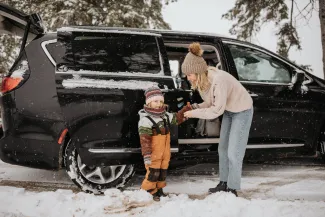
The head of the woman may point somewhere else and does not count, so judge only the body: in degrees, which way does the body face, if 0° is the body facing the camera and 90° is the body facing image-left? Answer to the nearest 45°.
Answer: approximately 90°

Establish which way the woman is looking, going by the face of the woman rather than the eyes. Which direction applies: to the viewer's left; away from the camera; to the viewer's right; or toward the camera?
to the viewer's left

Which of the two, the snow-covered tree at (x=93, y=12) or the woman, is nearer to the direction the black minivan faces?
the woman

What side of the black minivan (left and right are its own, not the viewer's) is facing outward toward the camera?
right

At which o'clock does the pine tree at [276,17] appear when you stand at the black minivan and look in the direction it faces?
The pine tree is roughly at 10 o'clock from the black minivan.

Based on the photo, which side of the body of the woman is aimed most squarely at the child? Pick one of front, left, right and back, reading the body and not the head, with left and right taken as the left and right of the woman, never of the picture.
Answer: front

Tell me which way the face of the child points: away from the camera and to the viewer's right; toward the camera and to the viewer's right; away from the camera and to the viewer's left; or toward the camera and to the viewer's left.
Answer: toward the camera and to the viewer's right

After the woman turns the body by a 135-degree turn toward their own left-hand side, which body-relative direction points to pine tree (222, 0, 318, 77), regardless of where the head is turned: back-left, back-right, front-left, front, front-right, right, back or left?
back-left

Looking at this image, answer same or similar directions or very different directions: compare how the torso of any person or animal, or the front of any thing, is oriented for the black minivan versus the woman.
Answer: very different directions
